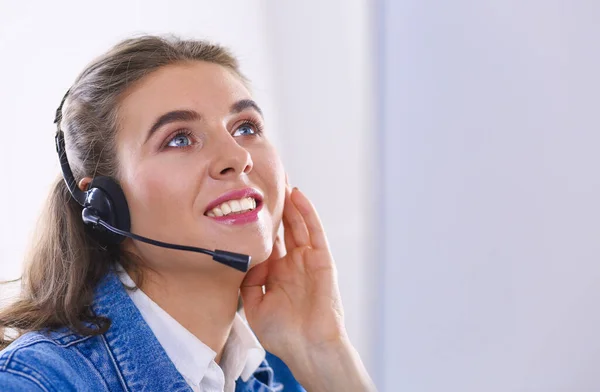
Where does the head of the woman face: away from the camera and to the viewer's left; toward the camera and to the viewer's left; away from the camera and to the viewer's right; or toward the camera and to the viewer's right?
toward the camera and to the viewer's right

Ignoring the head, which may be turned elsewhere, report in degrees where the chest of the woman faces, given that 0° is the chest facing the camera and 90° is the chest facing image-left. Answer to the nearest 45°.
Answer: approximately 315°
